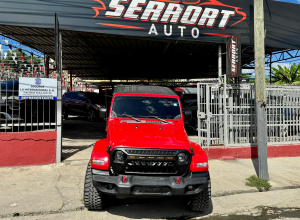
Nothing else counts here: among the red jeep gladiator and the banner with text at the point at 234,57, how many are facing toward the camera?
2

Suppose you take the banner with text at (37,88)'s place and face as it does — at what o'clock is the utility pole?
The utility pole is roughly at 10 o'clock from the banner with text.

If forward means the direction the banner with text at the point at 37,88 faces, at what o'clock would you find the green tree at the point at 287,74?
The green tree is roughly at 8 o'clock from the banner with text.

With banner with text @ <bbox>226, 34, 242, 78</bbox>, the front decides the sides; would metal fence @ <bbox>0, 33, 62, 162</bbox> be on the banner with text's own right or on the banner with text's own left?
on the banner with text's own right

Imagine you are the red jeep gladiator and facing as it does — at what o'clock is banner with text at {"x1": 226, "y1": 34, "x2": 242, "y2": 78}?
The banner with text is roughly at 7 o'clock from the red jeep gladiator.

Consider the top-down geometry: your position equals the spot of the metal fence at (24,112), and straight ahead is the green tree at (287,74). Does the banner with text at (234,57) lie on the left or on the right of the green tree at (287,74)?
right

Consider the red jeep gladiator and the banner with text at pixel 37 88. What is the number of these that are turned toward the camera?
2

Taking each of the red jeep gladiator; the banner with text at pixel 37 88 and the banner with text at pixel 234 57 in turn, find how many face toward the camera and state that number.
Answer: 3
